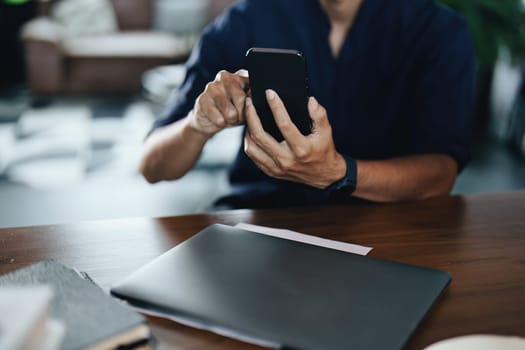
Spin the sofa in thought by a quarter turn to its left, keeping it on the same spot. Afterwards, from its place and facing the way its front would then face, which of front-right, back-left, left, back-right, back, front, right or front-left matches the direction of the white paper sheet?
right

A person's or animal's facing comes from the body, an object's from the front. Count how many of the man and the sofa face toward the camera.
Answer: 2

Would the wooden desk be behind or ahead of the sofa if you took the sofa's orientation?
ahead

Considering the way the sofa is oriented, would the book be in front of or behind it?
in front

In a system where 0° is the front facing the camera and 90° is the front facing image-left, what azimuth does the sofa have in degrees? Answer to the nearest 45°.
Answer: approximately 0°

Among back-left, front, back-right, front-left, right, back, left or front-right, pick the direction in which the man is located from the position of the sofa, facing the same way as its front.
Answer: front

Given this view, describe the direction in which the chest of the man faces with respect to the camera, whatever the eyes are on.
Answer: toward the camera

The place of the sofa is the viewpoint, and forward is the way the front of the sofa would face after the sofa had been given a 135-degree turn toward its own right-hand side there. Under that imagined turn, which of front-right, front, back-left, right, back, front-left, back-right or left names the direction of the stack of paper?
back-left

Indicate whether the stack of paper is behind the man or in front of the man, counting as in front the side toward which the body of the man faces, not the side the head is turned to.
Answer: in front

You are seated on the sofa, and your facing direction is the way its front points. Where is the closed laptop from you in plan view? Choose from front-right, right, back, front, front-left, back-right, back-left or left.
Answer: front
